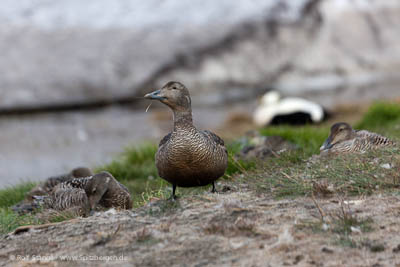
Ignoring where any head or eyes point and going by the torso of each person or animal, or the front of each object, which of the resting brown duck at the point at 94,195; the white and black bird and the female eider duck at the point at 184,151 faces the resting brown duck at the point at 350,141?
the resting brown duck at the point at 94,195

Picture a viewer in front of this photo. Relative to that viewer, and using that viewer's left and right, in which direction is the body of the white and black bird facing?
facing to the left of the viewer

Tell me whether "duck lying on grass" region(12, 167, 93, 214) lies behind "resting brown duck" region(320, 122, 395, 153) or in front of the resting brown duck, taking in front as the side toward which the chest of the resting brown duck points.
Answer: in front

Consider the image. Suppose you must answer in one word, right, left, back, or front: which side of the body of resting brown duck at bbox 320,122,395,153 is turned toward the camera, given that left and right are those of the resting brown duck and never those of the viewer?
left

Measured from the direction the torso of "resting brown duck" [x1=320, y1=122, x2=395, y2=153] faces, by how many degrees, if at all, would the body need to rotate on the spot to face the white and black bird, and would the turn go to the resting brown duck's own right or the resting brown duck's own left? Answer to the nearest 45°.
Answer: approximately 90° to the resting brown duck's own right

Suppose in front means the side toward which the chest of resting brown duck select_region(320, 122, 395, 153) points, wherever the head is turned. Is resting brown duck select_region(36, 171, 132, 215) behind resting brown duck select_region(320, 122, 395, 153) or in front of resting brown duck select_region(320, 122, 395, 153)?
in front

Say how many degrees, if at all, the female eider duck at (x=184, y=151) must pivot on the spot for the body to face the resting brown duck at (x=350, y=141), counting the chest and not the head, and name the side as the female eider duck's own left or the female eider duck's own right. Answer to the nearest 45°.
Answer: approximately 135° to the female eider duck's own left

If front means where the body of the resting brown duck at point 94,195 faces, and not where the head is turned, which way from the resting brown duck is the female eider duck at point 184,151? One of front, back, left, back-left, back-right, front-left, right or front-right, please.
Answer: front-right

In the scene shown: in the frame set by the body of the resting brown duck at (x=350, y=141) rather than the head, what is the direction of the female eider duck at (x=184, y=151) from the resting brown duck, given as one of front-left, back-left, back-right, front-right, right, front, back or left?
front-left

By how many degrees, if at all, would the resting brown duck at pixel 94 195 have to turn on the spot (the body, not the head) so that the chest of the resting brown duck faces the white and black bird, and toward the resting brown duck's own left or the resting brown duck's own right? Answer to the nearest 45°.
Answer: approximately 45° to the resting brown duck's own left

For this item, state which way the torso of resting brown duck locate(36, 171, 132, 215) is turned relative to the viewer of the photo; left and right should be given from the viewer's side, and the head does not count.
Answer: facing to the right of the viewer

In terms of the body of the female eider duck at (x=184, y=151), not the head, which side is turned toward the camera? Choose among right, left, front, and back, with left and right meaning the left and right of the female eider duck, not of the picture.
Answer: front

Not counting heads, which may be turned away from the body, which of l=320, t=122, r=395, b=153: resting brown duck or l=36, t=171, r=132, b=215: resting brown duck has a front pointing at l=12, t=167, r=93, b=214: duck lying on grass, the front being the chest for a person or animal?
l=320, t=122, r=395, b=153: resting brown duck

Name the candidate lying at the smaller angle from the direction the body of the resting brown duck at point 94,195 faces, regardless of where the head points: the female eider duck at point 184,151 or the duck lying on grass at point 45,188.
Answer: the female eider duck

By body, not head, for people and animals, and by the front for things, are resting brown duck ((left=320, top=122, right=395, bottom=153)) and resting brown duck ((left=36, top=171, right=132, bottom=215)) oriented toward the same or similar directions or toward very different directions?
very different directions
